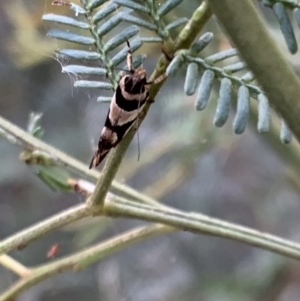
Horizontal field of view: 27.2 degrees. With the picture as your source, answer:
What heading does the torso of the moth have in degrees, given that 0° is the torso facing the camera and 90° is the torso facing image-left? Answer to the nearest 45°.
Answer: approximately 225°
